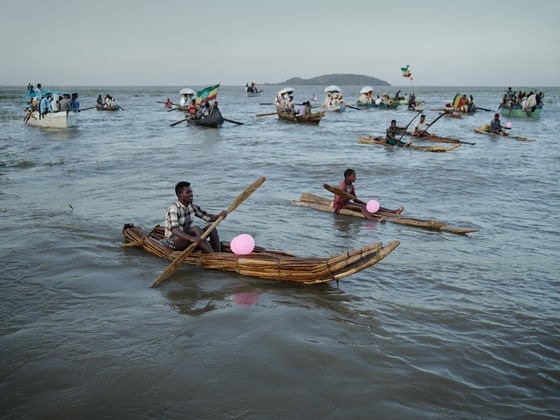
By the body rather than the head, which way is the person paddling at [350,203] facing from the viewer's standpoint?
to the viewer's right

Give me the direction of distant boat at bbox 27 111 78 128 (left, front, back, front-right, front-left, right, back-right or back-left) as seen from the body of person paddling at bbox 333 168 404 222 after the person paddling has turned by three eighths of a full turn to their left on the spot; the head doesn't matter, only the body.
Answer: front

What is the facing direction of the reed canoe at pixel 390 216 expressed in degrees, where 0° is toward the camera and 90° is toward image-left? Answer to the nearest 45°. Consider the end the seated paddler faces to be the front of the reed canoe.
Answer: approximately 270°

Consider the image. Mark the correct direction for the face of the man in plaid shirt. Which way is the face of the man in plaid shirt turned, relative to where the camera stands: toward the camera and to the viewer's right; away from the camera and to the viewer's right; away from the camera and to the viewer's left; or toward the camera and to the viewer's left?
toward the camera and to the viewer's right

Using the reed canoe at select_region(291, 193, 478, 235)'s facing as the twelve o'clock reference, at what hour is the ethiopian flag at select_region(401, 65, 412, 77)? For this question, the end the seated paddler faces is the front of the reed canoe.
The ethiopian flag is roughly at 9 o'clock from the reed canoe.

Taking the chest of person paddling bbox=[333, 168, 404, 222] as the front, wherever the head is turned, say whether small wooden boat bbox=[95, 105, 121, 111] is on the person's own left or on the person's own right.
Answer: on the person's own left

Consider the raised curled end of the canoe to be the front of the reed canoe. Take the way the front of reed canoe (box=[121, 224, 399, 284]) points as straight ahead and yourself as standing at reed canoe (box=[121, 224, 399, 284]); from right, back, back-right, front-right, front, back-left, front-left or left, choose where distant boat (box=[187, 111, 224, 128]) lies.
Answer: left

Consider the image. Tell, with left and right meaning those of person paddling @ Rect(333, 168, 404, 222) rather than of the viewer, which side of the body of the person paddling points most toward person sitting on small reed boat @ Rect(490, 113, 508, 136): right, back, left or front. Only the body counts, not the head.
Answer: left
